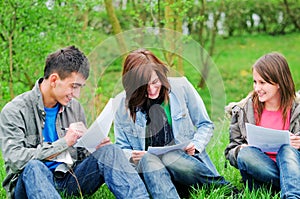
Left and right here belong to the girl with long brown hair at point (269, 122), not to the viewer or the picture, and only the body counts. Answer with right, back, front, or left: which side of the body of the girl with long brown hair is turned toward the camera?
front

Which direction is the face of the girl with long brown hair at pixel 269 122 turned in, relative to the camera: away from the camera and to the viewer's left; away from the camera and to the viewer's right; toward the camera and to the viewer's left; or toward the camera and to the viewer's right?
toward the camera and to the viewer's left
